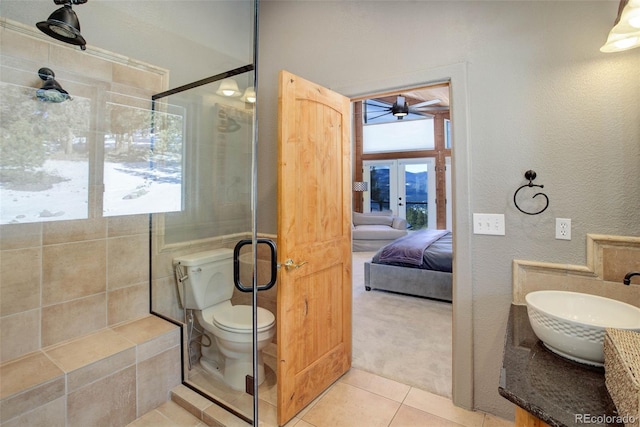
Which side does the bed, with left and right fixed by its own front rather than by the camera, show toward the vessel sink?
left

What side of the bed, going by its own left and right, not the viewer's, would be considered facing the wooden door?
left

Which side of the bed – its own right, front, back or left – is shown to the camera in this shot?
left

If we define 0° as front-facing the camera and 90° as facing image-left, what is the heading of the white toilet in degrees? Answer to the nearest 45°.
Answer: approximately 315°

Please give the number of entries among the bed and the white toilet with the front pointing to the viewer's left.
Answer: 1

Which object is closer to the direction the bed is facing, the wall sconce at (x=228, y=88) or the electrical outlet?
the wall sconce

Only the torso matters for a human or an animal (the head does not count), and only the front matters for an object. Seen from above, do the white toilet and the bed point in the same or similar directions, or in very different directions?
very different directions

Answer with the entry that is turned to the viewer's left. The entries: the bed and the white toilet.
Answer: the bed

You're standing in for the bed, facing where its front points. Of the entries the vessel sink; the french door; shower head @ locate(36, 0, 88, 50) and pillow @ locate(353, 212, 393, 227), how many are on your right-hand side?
2

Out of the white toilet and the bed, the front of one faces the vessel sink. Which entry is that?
the white toilet

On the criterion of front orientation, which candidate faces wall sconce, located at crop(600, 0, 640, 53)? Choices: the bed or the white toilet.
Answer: the white toilet
